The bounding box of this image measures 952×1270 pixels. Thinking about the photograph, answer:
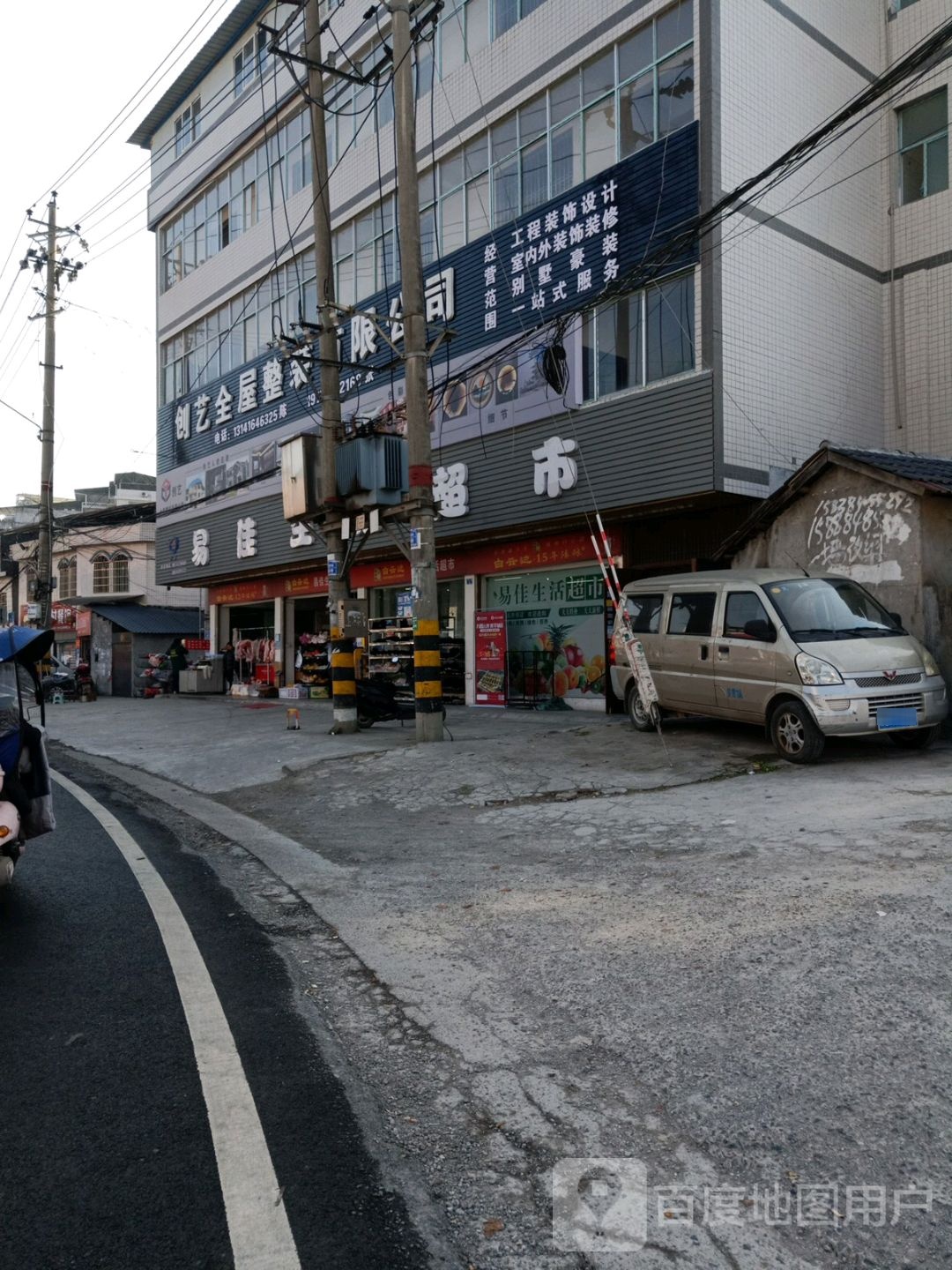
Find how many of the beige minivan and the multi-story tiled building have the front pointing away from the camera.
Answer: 0

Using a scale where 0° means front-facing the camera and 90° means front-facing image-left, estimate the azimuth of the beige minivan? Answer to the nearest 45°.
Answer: approximately 315°

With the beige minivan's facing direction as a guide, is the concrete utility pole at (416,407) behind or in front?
behind

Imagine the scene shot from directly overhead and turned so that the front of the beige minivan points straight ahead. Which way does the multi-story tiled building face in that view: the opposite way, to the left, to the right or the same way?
to the right

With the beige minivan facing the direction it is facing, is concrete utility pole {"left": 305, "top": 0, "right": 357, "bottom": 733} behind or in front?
behind

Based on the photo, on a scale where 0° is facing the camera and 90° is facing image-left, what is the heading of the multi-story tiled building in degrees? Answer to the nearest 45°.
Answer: approximately 45°

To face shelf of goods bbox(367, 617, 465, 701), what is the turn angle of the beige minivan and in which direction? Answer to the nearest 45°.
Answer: approximately 180°

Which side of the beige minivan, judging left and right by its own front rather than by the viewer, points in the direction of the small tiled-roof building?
left

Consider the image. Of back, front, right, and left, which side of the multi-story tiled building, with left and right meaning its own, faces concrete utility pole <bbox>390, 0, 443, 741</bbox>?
front

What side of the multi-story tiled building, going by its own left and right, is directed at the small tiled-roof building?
left

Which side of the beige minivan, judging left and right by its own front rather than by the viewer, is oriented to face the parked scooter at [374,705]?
back

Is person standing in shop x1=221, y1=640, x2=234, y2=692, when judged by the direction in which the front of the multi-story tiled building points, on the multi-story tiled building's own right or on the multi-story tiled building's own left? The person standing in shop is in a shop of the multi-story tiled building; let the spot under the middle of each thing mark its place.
on the multi-story tiled building's own right
